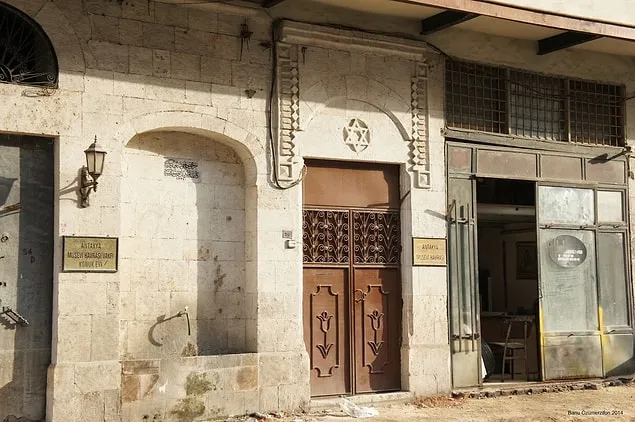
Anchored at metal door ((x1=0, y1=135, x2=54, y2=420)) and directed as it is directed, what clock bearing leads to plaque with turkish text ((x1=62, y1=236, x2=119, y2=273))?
The plaque with turkish text is roughly at 9 o'clock from the metal door.

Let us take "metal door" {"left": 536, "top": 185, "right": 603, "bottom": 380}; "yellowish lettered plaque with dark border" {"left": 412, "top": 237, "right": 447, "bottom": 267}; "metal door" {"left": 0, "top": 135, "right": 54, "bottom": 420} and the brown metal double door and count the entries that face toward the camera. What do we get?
4

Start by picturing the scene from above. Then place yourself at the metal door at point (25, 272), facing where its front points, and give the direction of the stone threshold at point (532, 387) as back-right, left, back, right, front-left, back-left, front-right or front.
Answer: left

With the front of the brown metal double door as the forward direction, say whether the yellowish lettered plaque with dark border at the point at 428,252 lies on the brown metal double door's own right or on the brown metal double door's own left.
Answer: on the brown metal double door's own left

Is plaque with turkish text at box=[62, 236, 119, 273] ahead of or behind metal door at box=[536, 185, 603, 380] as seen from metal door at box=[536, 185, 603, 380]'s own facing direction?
ahead

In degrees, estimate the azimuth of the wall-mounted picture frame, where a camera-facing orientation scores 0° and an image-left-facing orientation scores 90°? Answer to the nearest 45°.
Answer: approximately 0°

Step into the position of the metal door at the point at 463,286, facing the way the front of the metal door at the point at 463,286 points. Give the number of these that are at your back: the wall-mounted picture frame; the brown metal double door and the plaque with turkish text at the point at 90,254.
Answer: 1

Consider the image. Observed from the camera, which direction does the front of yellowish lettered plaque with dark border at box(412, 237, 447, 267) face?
facing the viewer

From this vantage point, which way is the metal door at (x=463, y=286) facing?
toward the camera

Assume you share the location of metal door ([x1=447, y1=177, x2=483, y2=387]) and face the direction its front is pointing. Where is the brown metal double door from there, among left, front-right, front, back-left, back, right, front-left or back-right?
front-right

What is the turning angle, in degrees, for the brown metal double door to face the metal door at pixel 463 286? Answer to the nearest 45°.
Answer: approximately 135° to its left

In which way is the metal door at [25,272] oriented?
toward the camera

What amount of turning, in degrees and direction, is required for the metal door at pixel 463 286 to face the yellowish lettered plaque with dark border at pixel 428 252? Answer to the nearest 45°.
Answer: approximately 45° to its right
